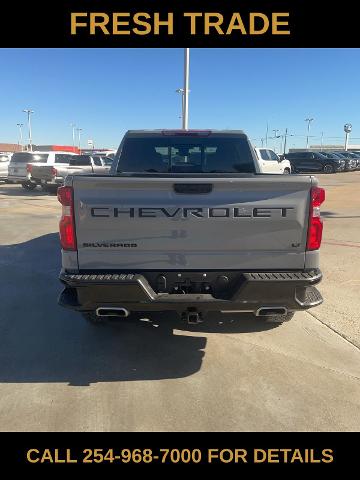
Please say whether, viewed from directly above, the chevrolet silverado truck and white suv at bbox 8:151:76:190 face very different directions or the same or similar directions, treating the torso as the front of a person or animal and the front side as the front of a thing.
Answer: same or similar directions

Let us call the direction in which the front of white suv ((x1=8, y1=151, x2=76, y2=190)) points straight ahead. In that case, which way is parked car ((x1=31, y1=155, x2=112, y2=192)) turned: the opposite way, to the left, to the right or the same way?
the same way

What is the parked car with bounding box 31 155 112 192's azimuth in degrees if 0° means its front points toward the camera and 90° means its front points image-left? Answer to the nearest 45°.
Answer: approximately 225°

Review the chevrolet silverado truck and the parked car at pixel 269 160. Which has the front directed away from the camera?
the chevrolet silverado truck

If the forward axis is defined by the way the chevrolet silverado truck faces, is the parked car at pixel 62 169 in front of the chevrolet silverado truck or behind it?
in front

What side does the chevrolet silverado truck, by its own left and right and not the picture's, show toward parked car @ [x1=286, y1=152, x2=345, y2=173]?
front

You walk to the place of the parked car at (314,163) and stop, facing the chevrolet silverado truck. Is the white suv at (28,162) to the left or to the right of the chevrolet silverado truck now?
right

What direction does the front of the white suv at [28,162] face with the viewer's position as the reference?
facing away from the viewer and to the right of the viewer

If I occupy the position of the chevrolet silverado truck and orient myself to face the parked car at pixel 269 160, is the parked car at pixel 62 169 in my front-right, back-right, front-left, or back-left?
front-left

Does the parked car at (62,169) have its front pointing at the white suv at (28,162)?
no

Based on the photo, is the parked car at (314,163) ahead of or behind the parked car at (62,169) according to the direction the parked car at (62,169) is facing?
ahead

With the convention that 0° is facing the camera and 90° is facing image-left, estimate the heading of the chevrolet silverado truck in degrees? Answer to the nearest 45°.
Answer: approximately 180°

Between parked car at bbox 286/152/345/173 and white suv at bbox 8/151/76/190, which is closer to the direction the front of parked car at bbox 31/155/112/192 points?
the parked car

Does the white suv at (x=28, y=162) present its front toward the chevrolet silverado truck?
no

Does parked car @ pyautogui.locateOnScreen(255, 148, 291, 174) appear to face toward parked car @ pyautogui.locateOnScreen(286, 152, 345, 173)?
no
